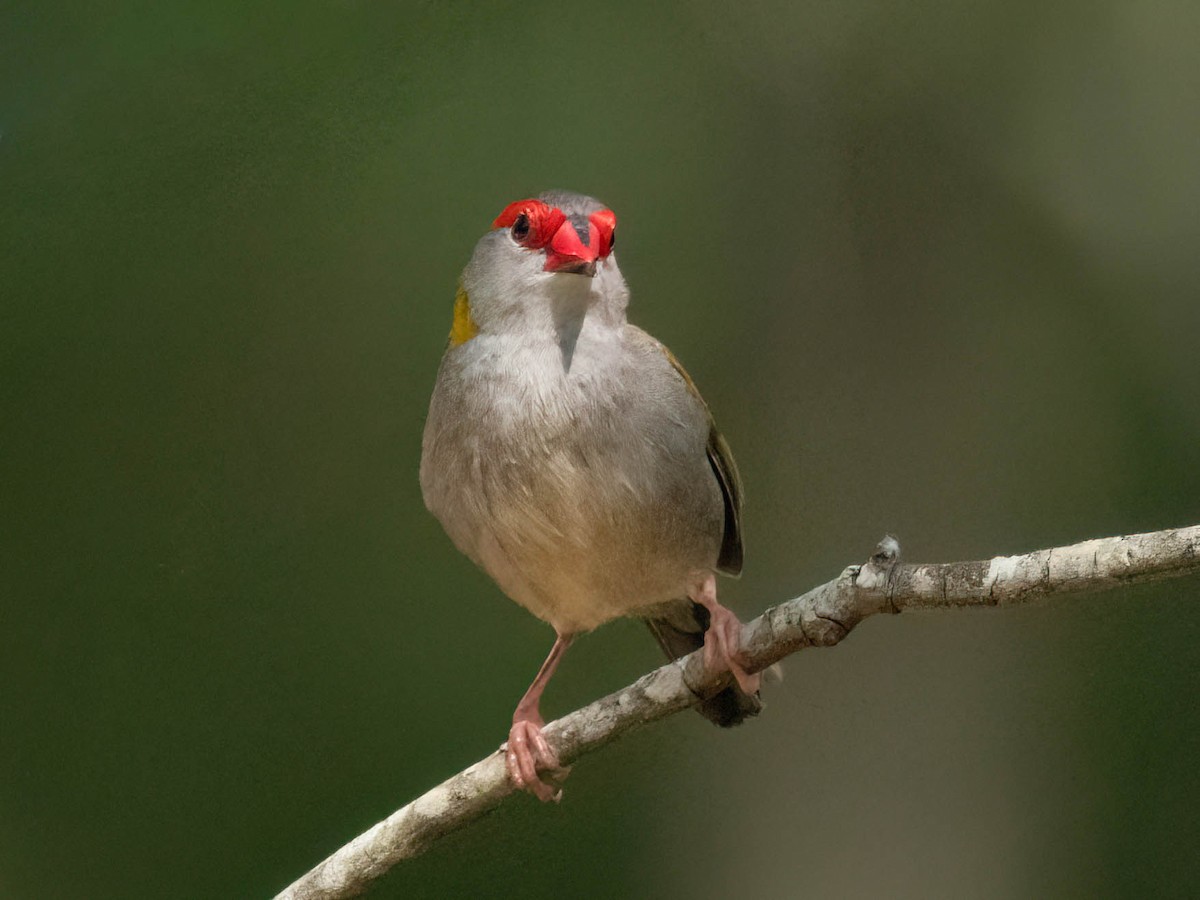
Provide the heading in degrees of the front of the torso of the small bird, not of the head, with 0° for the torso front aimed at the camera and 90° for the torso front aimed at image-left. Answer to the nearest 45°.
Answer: approximately 0°
